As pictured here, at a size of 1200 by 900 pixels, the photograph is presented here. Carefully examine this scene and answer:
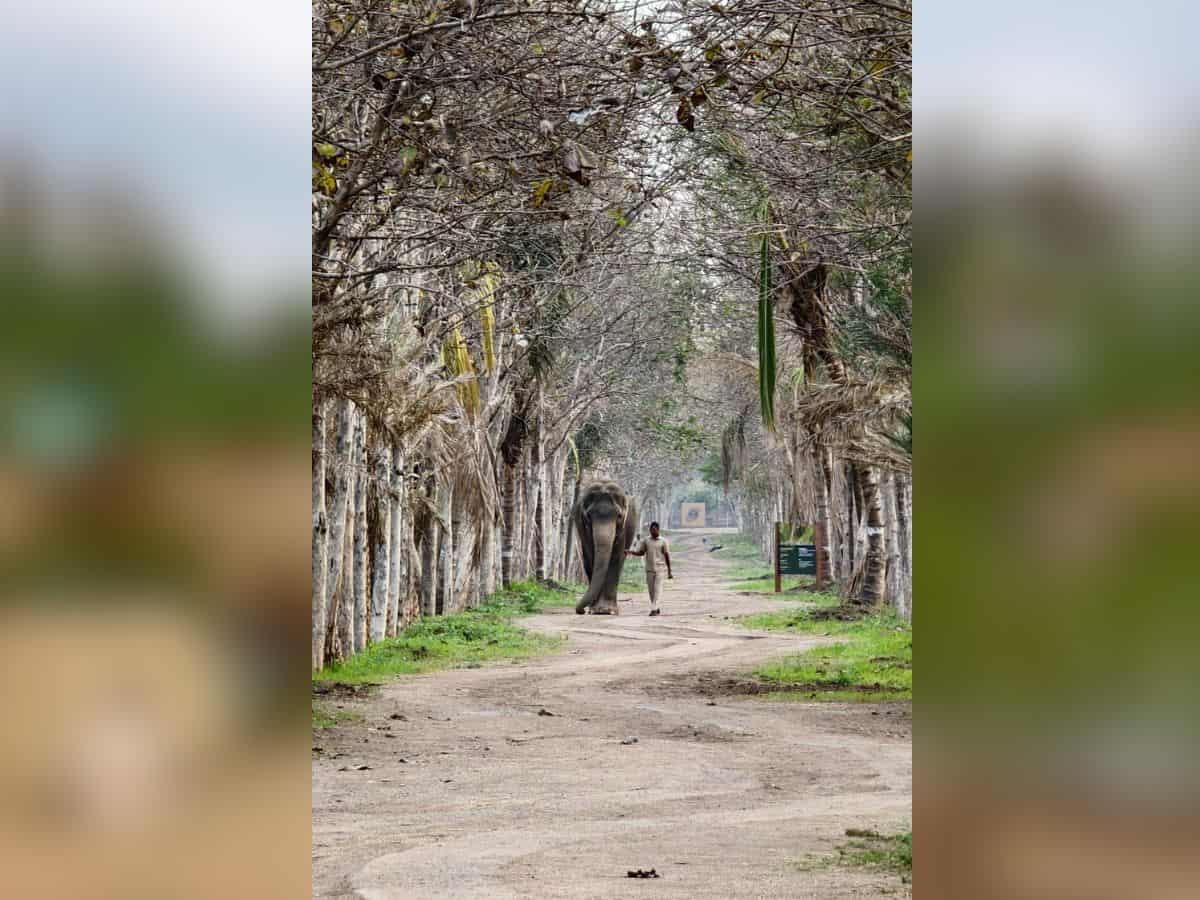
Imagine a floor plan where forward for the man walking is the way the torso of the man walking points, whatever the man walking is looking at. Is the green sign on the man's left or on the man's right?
on the man's left

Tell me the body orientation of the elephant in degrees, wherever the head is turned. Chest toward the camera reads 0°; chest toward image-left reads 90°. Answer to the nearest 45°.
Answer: approximately 0°

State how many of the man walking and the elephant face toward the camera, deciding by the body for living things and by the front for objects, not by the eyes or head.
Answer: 2

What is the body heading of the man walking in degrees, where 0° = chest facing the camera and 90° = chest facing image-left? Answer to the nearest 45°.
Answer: approximately 0°

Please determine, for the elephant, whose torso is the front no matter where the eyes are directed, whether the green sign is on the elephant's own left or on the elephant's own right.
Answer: on the elephant's own left
